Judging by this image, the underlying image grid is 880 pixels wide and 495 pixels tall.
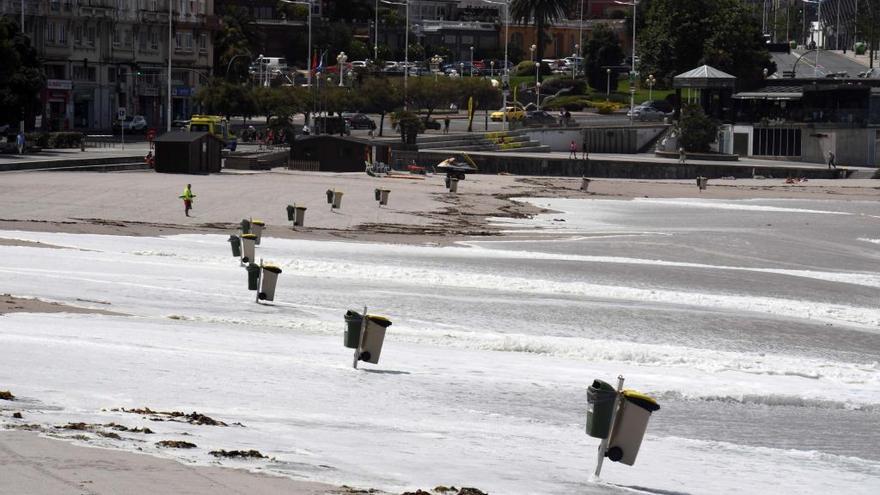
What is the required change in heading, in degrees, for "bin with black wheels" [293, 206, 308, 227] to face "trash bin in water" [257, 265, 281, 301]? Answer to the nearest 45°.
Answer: approximately 90° to its right

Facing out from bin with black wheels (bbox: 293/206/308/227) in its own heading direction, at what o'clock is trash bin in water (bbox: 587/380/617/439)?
The trash bin in water is roughly at 3 o'clock from the bin with black wheels.

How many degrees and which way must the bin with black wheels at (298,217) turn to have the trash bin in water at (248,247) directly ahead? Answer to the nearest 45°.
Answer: approximately 90° to its right

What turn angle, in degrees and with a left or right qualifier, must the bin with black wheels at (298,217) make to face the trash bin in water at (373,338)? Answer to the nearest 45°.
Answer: approximately 90° to its right

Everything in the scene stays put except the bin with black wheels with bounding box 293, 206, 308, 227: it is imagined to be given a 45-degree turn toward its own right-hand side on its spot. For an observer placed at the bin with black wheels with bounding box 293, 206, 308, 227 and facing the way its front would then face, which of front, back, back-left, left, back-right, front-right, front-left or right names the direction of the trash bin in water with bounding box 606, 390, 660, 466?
front-right

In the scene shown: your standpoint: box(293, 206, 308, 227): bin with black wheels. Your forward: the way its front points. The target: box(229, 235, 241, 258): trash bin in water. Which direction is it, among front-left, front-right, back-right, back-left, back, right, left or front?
right
